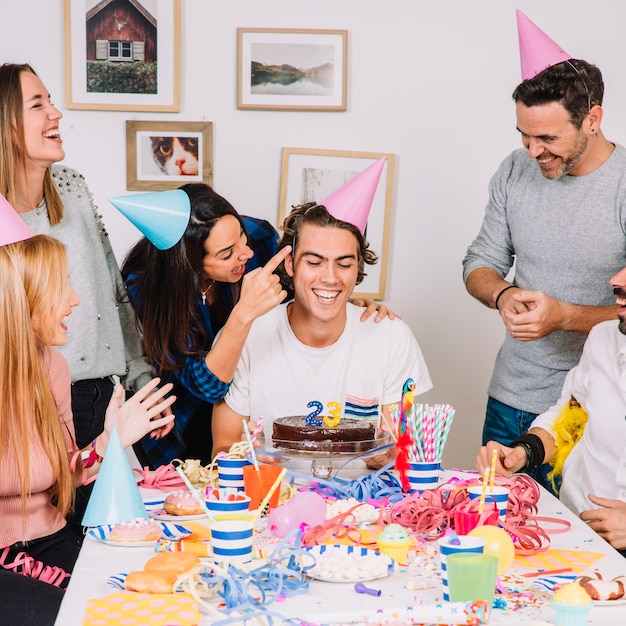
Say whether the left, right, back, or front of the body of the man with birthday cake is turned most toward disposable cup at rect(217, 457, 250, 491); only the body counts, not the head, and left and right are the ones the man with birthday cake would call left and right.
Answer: front

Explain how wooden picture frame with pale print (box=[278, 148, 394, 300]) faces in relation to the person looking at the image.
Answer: facing the viewer

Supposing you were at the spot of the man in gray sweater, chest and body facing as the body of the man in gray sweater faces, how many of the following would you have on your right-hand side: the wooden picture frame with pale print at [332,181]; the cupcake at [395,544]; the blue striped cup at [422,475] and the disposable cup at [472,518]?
1

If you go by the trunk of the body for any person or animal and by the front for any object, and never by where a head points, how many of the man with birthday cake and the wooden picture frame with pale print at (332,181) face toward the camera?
2

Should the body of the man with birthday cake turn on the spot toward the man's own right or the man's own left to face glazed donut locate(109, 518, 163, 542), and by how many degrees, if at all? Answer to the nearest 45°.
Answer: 0° — they already face it

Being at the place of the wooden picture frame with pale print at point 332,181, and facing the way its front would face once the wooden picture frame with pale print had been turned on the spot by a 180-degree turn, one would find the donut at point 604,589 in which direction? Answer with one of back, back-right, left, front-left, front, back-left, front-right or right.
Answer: back

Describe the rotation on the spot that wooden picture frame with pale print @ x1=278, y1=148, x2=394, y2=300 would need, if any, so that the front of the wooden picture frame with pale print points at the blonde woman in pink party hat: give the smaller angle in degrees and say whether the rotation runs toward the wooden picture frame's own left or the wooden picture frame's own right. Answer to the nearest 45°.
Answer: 0° — it already faces them

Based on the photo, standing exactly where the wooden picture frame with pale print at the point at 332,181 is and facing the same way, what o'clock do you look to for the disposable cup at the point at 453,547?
The disposable cup is roughly at 12 o'clock from the wooden picture frame with pale print.

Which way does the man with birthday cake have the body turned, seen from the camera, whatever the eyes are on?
toward the camera

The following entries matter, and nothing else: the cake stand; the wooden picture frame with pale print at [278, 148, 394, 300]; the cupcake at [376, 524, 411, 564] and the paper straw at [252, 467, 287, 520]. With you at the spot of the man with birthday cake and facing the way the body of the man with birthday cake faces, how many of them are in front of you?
3

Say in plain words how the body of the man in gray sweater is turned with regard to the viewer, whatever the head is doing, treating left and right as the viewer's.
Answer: facing the viewer and to the left of the viewer

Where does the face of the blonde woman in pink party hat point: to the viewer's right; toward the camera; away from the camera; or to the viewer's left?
to the viewer's right

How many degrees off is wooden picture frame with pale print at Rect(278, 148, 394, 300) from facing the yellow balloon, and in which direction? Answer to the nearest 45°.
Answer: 0° — it already faces it
